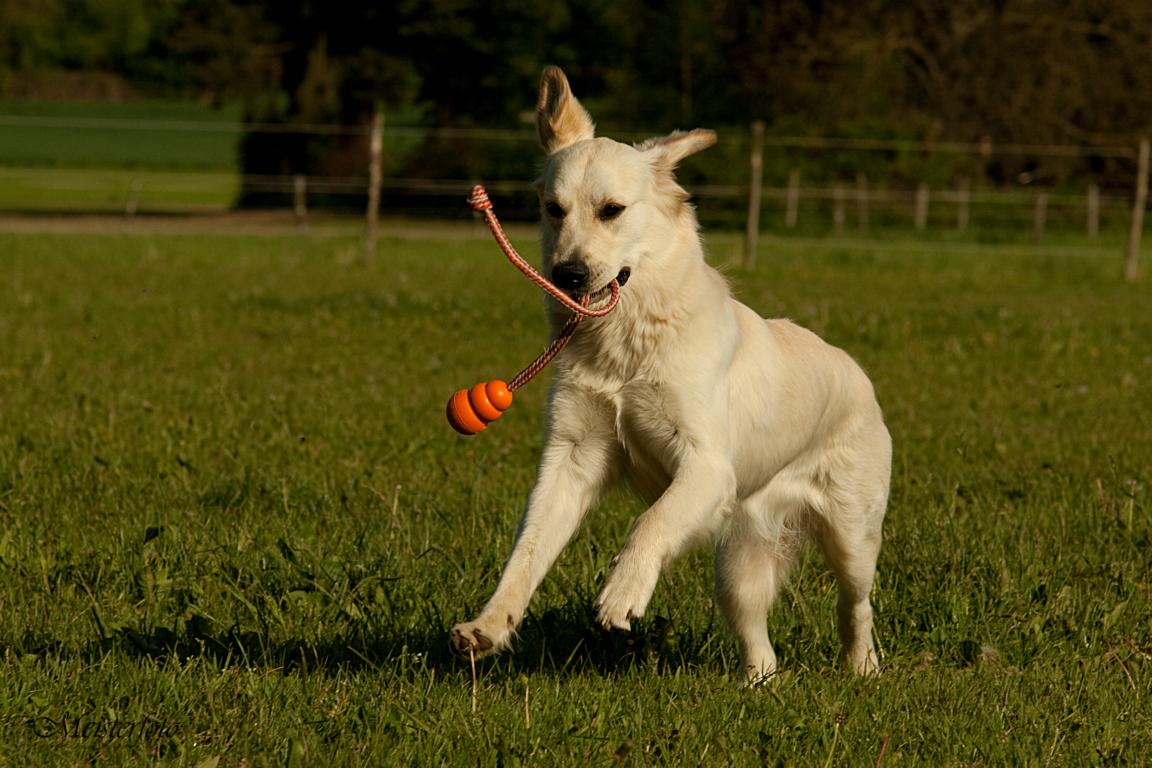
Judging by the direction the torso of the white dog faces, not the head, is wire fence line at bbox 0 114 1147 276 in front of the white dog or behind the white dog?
behind
